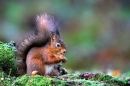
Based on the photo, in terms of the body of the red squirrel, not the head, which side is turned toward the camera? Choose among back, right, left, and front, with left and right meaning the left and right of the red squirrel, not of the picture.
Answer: right
